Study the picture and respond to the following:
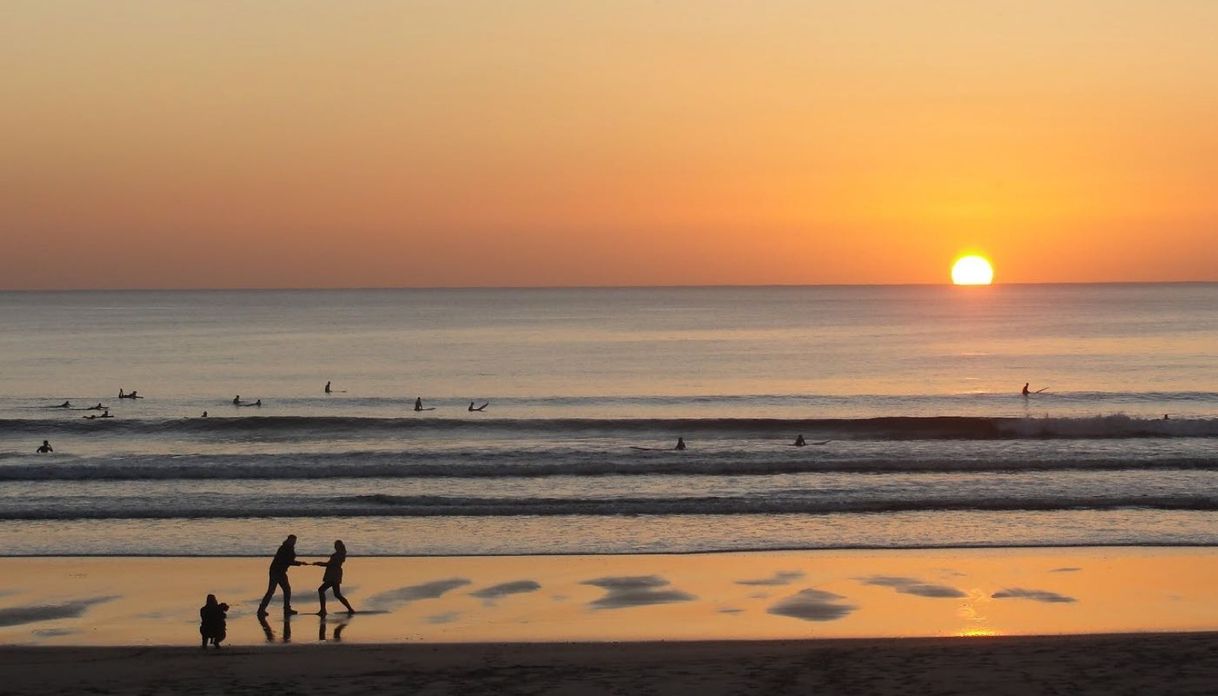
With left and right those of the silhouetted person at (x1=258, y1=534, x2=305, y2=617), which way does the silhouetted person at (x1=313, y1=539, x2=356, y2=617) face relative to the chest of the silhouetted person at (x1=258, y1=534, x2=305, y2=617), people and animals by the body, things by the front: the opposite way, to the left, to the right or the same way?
the opposite way

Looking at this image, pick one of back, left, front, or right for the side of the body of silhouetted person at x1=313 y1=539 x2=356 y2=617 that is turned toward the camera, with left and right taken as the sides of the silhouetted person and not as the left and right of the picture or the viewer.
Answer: left

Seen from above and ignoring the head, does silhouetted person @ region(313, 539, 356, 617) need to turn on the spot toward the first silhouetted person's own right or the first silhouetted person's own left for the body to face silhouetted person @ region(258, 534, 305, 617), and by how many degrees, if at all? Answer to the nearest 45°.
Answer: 0° — they already face them

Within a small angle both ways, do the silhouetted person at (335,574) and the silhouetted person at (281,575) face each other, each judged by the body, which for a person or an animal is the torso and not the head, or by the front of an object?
yes

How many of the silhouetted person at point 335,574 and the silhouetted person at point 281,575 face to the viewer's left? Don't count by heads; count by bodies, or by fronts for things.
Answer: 1

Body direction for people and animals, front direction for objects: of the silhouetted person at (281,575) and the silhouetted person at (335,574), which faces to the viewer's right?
the silhouetted person at (281,575)

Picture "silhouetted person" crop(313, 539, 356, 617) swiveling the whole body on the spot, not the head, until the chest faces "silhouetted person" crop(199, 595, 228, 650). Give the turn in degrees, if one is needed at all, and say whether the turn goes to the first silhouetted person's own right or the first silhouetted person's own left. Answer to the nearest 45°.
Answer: approximately 45° to the first silhouetted person's own left

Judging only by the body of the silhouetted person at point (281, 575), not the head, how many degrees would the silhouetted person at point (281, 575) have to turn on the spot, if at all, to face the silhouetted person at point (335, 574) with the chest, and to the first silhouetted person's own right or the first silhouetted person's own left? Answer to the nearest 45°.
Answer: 0° — they already face them

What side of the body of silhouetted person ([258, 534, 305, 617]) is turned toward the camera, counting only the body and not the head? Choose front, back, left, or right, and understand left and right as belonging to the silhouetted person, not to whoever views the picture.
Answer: right
